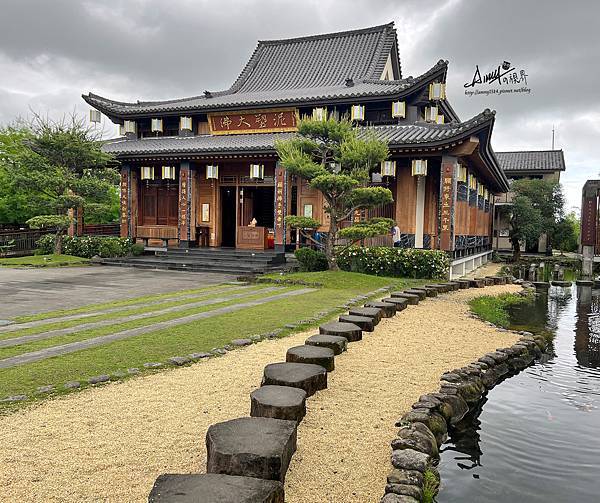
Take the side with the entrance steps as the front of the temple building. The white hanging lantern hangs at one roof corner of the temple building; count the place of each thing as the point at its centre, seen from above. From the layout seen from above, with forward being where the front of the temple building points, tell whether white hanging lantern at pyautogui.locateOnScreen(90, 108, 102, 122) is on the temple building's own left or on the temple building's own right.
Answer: on the temple building's own right

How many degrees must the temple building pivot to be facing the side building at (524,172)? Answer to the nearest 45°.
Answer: approximately 180°

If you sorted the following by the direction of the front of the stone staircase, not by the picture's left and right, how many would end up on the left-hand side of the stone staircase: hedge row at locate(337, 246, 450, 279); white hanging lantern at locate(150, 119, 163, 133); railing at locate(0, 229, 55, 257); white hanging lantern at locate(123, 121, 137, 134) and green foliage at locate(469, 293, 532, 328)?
2

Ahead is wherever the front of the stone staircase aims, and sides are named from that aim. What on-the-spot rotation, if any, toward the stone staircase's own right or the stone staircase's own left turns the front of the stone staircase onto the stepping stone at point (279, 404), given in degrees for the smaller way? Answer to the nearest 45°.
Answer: approximately 45° to the stone staircase's own left

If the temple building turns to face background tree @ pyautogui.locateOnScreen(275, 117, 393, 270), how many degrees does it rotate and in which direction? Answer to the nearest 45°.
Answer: approximately 45° to its left

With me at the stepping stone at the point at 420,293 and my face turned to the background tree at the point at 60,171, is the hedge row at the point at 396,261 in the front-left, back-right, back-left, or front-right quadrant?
front-right

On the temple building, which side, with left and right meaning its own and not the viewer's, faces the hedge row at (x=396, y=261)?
front

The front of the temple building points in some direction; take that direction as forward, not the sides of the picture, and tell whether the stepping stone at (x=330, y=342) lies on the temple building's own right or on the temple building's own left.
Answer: on the temple building's own left

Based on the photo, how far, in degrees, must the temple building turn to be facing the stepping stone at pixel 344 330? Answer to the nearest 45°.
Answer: approximately 45° to its left

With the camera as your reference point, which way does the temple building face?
facing the viewer and to the left of the viewer

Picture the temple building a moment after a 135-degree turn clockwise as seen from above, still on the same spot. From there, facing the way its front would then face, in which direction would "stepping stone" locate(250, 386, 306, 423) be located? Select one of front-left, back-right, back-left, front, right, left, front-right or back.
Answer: back

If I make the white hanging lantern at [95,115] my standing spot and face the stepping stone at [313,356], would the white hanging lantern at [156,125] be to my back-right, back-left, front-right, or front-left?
front-left

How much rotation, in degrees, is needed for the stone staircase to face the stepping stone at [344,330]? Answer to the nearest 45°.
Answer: approximately 45° to its left

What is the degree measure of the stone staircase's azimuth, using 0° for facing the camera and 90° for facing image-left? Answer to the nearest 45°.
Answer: approximately 45°

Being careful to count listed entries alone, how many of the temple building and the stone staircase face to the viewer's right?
0

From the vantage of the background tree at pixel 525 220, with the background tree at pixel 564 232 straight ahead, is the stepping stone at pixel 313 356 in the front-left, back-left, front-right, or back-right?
back-right
